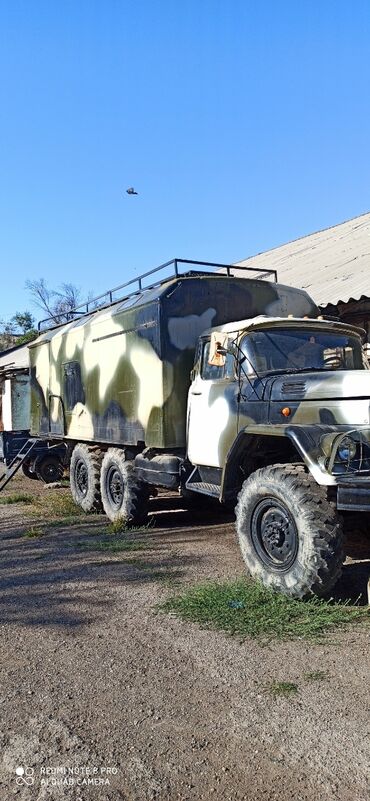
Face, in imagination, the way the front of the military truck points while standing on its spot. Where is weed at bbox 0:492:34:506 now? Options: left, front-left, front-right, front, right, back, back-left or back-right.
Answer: back

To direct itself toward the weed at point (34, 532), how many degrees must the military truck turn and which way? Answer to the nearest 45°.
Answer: approximately 180°

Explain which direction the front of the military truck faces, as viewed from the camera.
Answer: facing the viewer and to the right of the viewer

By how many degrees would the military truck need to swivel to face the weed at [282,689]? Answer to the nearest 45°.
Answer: approximately 45° to its right

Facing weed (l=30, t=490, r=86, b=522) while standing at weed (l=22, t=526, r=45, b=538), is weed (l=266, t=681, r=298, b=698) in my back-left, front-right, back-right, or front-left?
back-right

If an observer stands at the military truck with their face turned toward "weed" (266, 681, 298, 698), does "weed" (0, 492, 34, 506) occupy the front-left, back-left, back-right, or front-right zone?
back-right

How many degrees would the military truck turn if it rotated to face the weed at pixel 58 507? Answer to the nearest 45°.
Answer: approximately 180°
